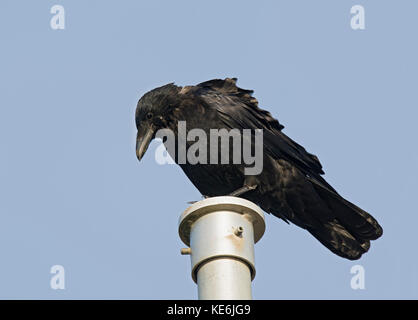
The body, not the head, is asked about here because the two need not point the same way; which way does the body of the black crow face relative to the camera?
to the viewer's left
